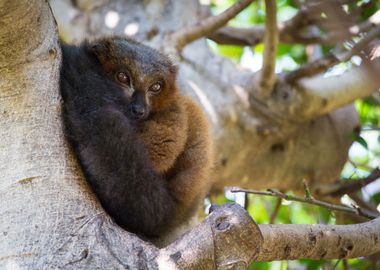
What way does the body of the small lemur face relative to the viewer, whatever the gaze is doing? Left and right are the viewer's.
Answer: facing the viewer
